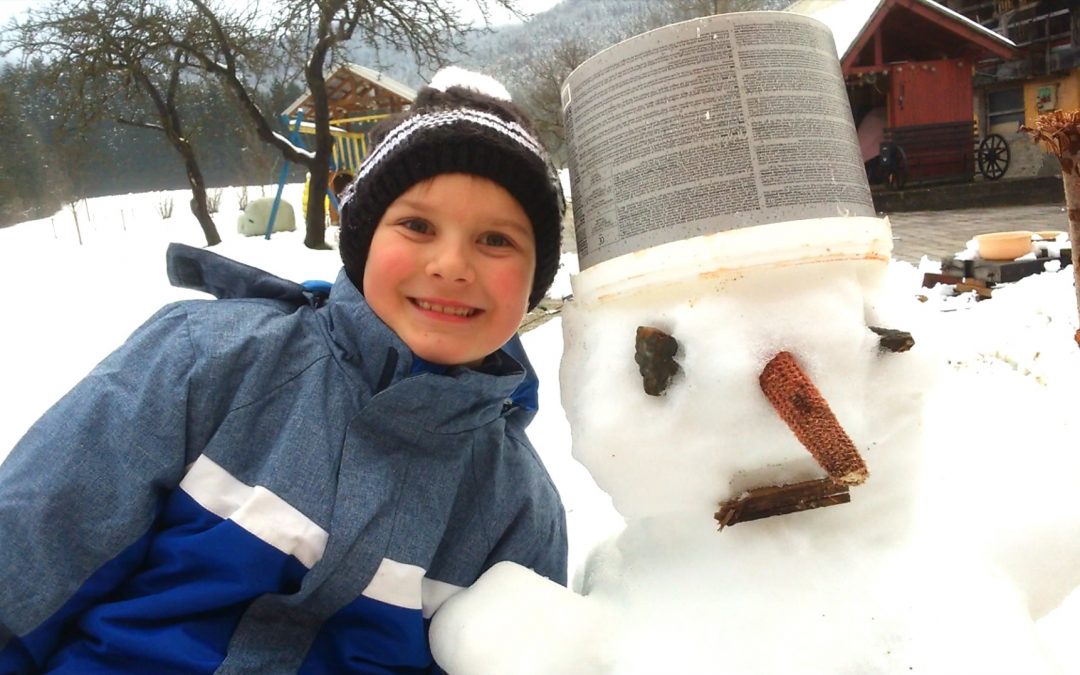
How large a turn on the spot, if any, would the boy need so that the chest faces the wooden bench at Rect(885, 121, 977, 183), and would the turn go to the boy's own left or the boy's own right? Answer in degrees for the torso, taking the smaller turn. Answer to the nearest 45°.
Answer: approximately 135° to the boy's own left

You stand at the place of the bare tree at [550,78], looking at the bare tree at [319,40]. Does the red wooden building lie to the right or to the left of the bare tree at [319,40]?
left

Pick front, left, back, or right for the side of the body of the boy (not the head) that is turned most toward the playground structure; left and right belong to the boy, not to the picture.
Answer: back

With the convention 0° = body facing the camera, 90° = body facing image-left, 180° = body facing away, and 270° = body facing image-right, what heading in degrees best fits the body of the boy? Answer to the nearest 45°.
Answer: approximately 0°

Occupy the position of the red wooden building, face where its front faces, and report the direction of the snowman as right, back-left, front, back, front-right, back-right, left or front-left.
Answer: front-left

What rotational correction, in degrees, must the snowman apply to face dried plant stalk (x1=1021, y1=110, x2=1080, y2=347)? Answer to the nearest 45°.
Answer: approximately 90° to its left

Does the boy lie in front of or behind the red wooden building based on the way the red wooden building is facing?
in front

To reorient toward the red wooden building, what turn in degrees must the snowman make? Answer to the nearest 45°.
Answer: approximately 135° to its left

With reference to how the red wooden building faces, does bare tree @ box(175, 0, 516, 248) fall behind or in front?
in front

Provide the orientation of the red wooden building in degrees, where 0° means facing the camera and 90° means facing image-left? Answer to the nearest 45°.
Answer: approximately 45°

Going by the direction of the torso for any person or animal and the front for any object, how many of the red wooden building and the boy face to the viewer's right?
0
